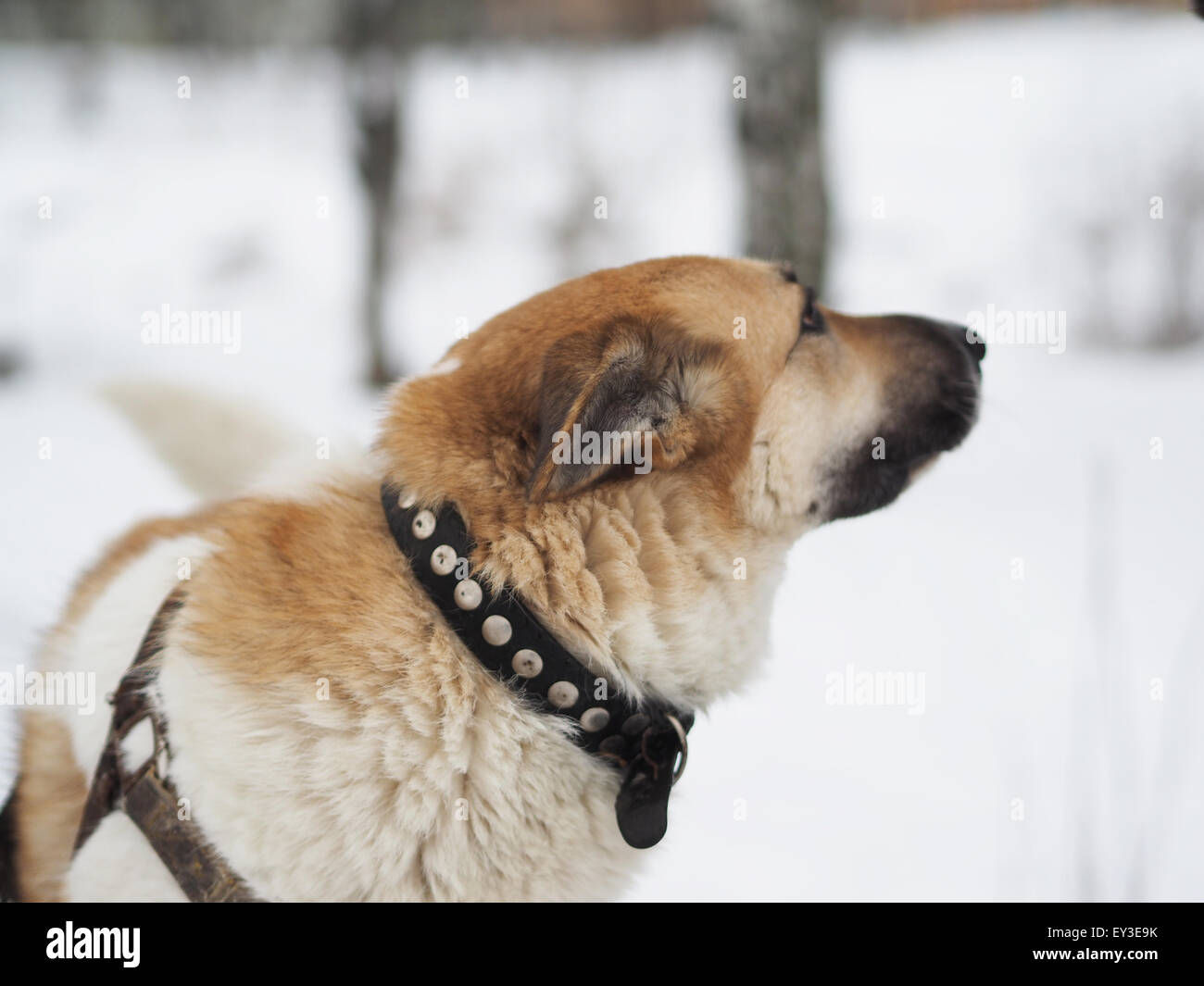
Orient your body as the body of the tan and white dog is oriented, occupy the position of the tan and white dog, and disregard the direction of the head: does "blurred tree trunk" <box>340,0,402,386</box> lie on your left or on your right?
on your left

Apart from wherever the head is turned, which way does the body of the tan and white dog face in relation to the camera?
to the viewer's right
